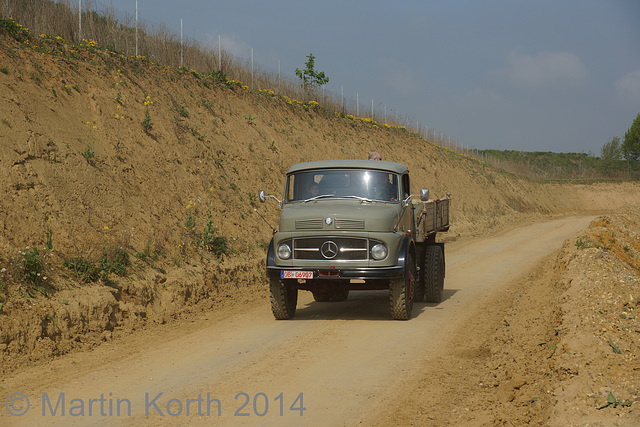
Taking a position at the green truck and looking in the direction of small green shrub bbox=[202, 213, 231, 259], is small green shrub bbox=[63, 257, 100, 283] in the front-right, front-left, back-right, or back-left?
front-left

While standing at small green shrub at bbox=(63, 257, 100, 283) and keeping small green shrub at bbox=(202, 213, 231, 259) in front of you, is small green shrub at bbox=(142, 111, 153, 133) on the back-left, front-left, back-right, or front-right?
front-left

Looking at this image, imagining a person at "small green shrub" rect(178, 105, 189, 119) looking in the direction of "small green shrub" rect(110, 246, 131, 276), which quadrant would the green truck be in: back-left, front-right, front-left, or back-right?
front-left

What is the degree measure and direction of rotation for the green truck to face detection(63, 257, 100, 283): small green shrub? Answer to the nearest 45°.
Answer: approximately 90° to its right

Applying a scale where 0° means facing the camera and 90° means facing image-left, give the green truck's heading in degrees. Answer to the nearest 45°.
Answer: approximately 0°

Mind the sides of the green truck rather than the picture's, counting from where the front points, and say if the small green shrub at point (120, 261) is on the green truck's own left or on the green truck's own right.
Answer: on the green truck's own right

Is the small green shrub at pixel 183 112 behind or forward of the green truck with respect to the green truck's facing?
behind

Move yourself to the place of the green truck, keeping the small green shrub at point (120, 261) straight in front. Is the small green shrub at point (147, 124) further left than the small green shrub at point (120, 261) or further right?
right

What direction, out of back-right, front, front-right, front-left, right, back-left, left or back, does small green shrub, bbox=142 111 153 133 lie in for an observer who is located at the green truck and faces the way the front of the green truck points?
back-right

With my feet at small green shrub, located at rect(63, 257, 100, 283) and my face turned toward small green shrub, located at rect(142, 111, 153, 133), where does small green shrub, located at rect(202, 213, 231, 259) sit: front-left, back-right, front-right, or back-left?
front-right

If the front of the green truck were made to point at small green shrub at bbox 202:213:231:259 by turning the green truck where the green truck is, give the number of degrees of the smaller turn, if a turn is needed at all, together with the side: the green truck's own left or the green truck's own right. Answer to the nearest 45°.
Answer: approximately 135° to the green truck's own right
